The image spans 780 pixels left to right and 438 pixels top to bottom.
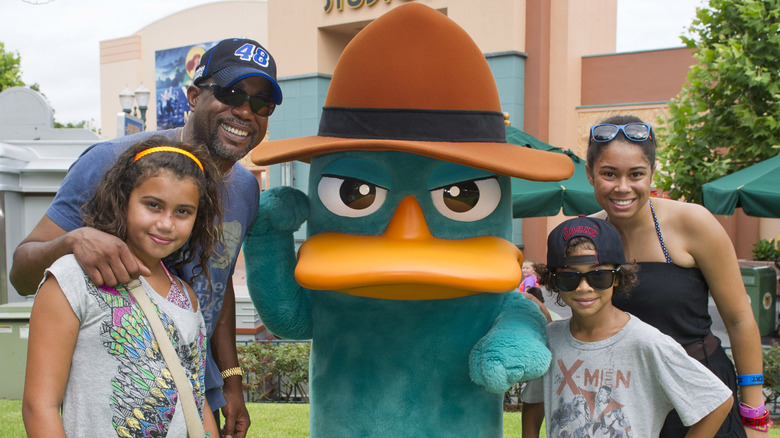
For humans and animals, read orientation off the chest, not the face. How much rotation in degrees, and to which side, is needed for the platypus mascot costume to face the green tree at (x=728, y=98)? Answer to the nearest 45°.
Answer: approximately 135° to its left

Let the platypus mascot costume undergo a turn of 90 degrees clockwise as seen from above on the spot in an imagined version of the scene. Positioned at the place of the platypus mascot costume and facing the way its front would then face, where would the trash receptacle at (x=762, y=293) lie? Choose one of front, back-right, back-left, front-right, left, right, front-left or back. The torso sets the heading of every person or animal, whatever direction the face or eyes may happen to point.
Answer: back-right

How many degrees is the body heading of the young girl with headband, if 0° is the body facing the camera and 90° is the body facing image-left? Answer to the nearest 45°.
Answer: approximately 315°

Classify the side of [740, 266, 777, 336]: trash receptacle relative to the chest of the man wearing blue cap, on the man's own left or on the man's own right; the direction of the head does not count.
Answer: on the man's own left

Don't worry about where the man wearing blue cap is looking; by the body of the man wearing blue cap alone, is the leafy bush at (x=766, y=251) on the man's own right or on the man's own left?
on the man's own left

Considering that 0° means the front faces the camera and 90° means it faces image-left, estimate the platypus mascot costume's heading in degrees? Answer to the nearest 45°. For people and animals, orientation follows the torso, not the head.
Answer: approximately 0°
